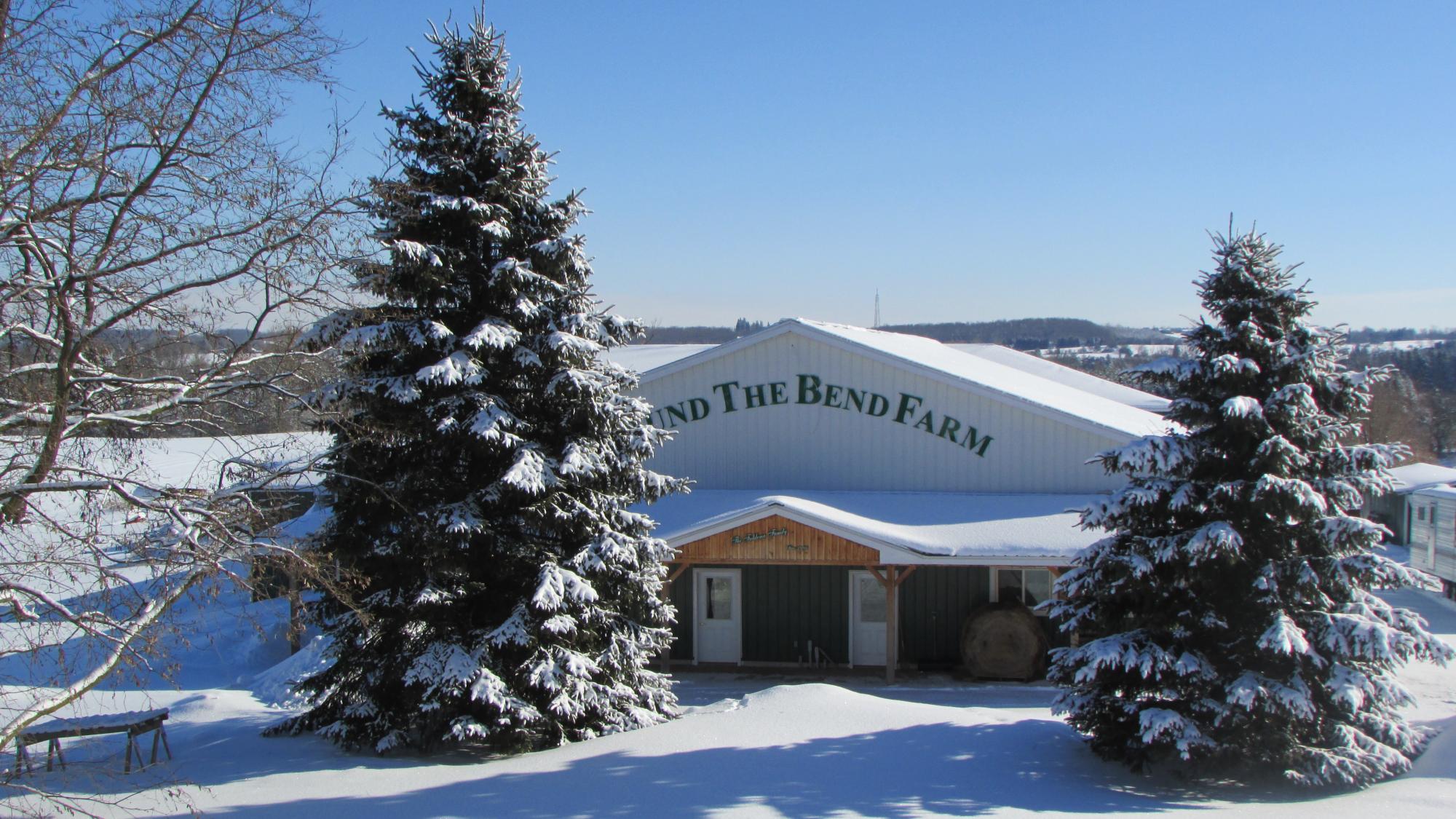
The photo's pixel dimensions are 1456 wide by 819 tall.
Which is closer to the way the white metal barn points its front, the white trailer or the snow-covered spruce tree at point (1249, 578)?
the snow-covered spruce tree

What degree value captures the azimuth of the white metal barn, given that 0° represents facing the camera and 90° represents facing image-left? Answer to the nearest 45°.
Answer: approximately 0°

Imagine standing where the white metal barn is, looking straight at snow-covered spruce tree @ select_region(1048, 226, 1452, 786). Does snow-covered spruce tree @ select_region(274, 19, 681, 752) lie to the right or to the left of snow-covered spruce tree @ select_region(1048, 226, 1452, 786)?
right

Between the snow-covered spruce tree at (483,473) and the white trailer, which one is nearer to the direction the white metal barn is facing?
the snow-covered spruce tree

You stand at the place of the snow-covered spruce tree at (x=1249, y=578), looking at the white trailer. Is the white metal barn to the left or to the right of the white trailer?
left

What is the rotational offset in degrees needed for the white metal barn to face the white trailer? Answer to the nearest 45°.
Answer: approximately 135° to its left
